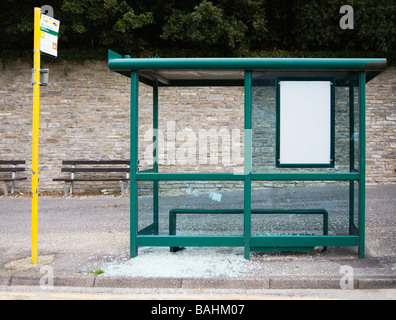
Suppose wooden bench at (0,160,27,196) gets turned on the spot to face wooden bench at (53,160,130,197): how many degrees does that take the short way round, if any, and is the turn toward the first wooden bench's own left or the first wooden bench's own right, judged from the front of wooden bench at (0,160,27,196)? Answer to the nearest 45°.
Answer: approximately 45° to the first wooden bench's own left

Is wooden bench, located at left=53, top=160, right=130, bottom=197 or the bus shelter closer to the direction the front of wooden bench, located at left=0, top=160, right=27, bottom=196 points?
the bus shelter

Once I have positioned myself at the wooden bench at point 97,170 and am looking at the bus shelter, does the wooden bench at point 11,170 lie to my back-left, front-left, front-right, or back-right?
back-right
